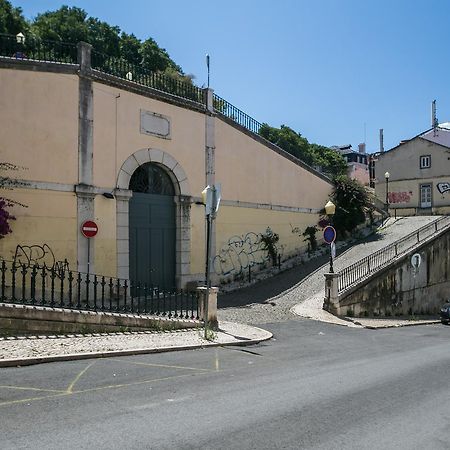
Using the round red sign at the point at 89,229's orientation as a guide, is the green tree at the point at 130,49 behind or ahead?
behind

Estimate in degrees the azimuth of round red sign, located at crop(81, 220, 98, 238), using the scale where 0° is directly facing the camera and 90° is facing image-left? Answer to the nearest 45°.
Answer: approximately 0°
